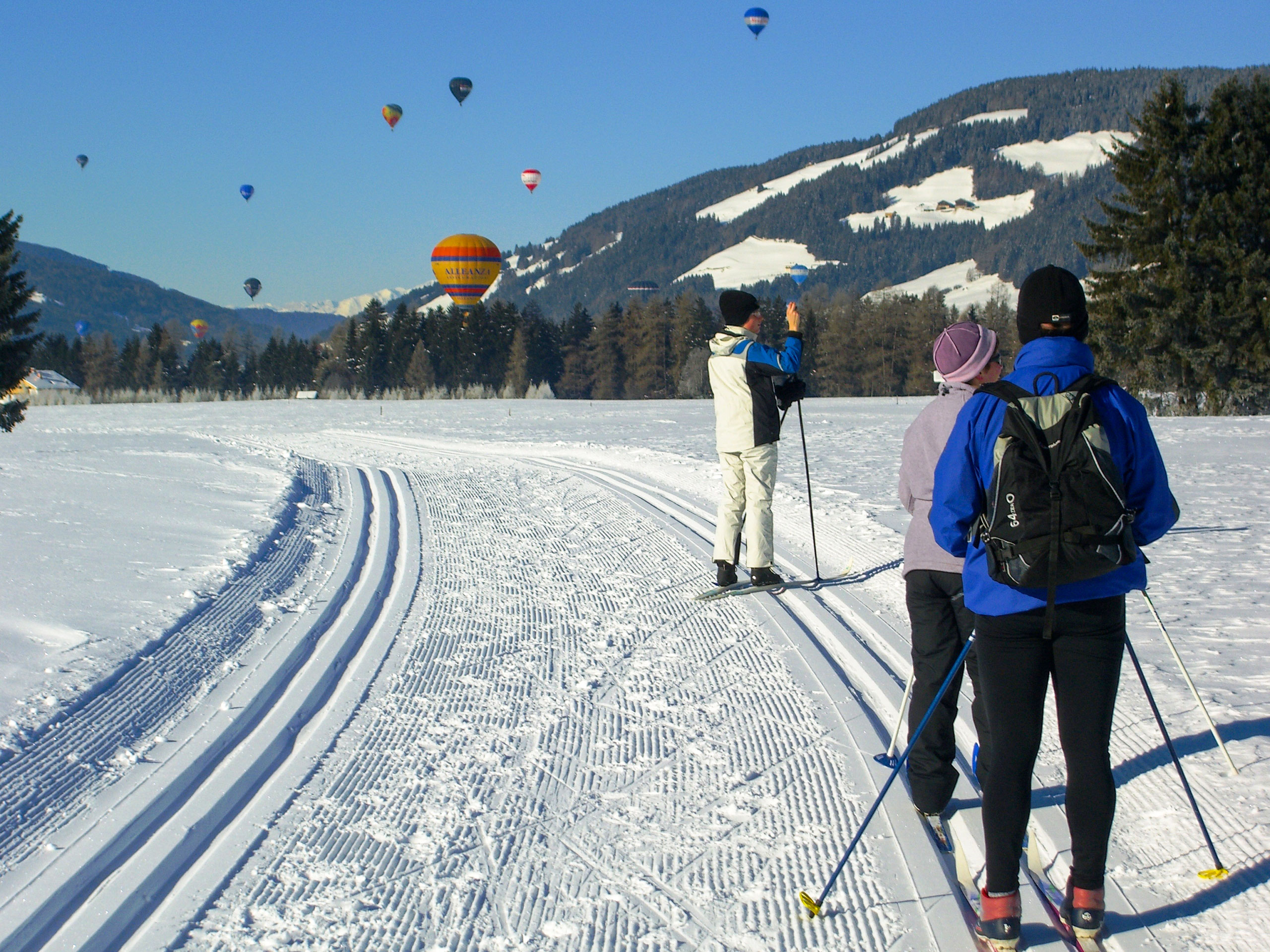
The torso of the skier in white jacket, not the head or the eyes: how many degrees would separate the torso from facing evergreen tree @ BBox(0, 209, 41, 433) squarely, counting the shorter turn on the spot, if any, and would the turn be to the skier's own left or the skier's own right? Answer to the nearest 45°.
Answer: approximately 90° to the skier's own left

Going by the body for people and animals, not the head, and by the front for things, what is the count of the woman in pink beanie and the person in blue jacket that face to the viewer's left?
0

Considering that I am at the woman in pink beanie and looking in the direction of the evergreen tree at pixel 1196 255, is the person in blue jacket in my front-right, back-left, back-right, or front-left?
back-right

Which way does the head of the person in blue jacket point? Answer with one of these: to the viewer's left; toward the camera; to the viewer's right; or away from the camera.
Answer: away from the camera

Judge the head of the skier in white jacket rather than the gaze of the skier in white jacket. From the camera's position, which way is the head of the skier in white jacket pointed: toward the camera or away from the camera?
away from the camera

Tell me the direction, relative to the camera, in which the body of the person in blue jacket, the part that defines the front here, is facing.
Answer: away from the camera

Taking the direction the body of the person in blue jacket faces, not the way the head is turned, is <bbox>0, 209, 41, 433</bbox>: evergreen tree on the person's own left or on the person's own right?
on the person's own left

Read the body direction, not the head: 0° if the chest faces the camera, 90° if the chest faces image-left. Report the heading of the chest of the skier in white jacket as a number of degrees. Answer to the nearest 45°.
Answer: approximately 225°

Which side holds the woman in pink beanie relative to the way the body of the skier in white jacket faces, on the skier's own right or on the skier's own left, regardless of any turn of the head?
on the skier's own right

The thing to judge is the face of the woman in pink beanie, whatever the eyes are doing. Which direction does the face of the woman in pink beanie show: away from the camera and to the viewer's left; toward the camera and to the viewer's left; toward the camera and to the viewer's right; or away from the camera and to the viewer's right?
away from the camera and to the viewer's right

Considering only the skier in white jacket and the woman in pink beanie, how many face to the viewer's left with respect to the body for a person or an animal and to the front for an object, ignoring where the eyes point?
0

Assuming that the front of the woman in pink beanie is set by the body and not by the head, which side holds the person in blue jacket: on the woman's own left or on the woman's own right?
on the woman's own right

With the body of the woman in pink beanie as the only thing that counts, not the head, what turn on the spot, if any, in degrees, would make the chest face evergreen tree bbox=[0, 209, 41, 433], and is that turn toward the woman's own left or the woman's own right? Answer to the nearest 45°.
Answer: approximately 90° to the woman's own left

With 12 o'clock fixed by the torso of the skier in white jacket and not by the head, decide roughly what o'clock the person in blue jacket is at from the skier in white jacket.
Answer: The person in blue jacket is roughly at 4 o'clock from the skier in white jacket.

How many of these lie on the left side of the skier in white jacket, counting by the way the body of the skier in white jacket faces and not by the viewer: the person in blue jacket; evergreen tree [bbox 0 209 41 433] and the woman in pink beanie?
1

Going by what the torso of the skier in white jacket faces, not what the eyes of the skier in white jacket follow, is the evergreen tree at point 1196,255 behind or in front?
in front
